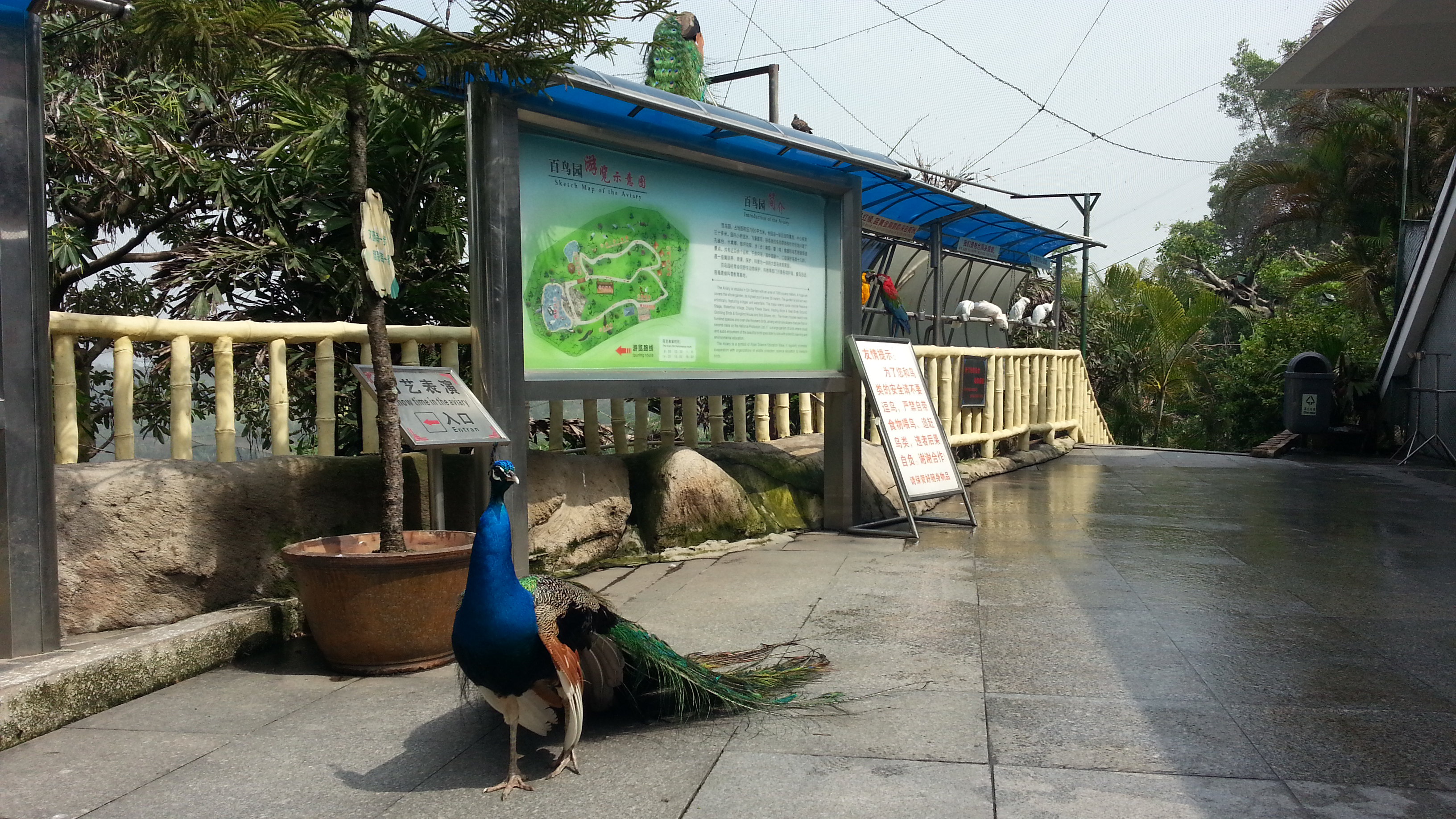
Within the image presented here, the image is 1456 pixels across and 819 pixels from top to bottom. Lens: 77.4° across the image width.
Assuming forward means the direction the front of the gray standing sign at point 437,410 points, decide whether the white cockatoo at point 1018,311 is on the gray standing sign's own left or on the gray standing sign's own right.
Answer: on the gray standing sign's own left

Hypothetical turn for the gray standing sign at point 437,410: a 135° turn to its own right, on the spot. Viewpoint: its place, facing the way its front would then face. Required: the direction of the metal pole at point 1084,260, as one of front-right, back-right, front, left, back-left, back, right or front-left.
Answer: back-right

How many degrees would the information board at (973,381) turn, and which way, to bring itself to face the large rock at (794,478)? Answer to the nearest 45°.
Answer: approximately 45° to its right

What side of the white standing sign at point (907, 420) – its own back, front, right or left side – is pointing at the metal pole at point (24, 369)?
right

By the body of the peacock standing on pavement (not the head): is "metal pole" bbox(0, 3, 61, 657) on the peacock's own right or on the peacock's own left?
on the peacock's own right

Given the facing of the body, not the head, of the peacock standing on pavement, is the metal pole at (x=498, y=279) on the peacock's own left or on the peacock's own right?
on the peacock's own right

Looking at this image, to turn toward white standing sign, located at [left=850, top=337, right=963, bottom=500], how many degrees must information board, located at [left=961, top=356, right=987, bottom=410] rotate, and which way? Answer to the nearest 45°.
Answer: approximately 45° to its right

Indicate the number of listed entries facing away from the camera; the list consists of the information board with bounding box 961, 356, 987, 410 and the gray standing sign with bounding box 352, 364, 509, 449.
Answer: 0

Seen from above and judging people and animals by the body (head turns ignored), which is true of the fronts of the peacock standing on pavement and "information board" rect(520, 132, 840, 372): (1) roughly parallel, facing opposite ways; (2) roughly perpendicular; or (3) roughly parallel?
roughly perpendicular

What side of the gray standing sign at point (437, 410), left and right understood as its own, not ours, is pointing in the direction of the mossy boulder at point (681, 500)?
left

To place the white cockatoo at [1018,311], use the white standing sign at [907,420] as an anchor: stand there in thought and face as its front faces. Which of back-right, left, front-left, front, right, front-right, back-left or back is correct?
back-left

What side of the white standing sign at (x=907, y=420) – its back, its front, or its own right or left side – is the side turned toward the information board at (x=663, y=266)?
right

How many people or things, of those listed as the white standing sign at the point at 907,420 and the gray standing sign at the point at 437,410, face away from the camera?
0

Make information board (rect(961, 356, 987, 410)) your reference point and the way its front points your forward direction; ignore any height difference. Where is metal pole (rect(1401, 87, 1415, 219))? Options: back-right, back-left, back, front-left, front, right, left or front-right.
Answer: left
